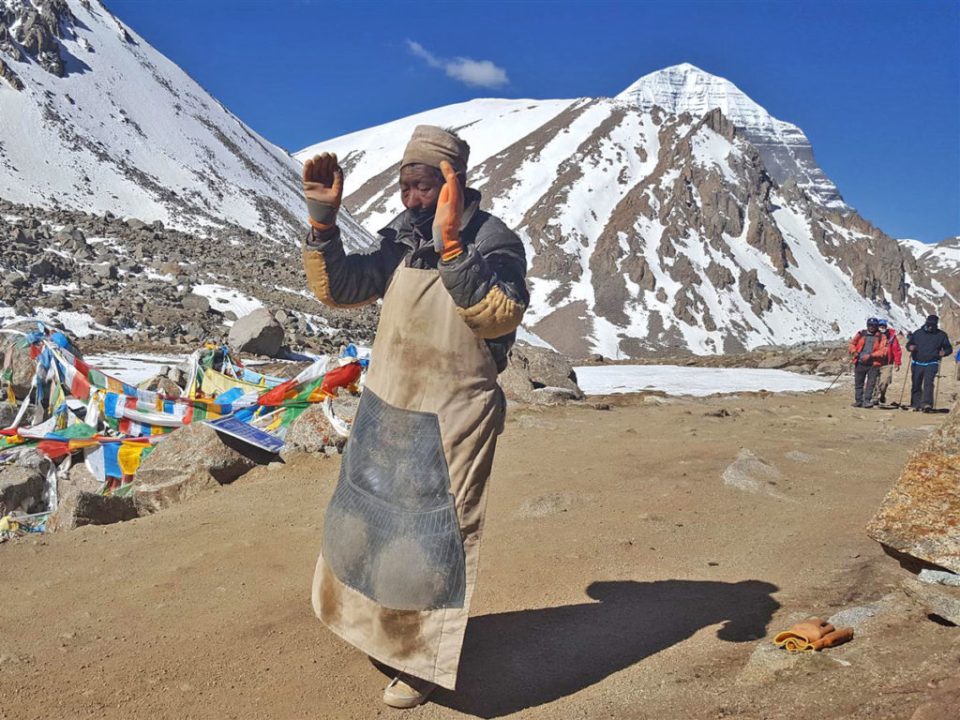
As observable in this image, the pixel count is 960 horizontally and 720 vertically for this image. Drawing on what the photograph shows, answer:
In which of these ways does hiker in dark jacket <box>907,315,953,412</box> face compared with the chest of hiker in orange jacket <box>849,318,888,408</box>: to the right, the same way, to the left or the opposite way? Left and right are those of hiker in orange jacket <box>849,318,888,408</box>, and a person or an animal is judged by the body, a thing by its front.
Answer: the same way

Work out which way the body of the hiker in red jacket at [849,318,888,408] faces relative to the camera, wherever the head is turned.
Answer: toward the camera

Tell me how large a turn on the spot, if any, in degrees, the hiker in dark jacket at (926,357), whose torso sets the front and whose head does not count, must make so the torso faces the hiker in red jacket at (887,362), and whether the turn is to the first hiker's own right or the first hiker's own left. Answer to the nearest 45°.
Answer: approximately 135° to the first hiker's own right

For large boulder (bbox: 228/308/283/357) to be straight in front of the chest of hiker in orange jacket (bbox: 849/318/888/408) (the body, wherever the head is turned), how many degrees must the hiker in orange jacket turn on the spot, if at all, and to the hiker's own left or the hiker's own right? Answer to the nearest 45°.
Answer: approximately 90° to the hiker's own right

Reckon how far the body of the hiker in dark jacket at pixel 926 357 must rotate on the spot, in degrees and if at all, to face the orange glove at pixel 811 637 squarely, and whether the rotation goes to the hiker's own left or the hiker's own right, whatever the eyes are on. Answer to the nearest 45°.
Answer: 0° — they already face it

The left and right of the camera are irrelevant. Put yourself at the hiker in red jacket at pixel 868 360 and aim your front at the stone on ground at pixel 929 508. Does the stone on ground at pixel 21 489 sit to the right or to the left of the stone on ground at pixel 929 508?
right

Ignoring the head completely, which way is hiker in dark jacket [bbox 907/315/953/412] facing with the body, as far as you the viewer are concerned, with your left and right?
facing the viewer

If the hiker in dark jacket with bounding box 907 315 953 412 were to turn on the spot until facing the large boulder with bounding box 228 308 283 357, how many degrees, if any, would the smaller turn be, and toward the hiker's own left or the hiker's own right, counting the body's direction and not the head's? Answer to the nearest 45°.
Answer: approximately 90° to the hiker's own right

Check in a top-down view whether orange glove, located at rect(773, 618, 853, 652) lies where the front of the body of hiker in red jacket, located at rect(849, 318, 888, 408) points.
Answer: yes

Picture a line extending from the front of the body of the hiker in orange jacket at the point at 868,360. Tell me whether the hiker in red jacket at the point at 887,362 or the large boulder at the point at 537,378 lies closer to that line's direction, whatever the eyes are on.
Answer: the large boulder

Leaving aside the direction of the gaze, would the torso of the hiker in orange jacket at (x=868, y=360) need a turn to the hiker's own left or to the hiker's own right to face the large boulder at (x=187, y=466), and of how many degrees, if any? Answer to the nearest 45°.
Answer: approximately 45° to the hiker's own right

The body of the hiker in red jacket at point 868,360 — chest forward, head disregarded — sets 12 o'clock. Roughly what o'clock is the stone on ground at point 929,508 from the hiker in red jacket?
The stone on ground is roughly at 12 o'clock from the hiker in red jacket.

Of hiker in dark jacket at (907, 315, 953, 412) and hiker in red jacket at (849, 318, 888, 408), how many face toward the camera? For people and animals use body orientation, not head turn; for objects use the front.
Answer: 2

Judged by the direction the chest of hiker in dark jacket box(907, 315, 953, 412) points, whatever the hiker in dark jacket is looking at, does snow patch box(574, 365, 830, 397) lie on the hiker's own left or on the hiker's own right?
on the hiker's own right

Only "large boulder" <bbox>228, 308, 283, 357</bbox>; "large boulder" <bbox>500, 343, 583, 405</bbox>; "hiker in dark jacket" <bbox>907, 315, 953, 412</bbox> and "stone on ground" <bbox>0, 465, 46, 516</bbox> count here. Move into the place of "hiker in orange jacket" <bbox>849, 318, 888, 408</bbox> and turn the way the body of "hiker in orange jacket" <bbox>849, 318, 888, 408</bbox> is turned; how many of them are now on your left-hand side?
1

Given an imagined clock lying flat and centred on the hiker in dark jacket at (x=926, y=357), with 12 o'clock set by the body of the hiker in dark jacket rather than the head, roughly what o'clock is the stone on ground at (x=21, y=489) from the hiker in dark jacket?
The stone on ground is roughly at 1 o'clock from the hiker in dark jacket.

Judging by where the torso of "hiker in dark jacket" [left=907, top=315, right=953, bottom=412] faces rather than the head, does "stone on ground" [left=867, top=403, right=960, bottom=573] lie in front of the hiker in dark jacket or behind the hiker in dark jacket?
in front

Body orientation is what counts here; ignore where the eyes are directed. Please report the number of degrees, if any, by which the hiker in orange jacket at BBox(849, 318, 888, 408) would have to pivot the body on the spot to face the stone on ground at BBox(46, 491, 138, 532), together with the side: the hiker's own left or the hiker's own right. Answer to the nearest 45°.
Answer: approximately 45° to the hiker's own right
